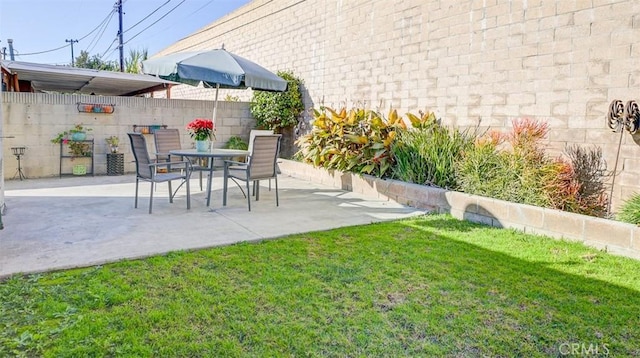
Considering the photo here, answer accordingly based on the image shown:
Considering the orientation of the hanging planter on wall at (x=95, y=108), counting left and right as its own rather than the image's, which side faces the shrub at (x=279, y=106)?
left

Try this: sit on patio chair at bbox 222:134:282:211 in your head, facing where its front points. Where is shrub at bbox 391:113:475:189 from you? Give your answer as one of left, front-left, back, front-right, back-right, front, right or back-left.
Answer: back-right

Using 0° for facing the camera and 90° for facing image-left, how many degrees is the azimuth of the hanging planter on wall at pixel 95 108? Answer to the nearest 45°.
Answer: approximately 0°

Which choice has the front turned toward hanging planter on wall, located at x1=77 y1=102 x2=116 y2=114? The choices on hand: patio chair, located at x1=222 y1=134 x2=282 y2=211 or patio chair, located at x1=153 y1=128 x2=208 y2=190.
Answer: patio chair, located at x1=222 y1=134 x2=282 y2=211

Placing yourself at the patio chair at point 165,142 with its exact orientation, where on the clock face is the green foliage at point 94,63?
The green foliage is roughly at 7 o'clock from the patio chair.

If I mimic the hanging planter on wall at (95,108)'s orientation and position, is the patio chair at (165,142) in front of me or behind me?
in front

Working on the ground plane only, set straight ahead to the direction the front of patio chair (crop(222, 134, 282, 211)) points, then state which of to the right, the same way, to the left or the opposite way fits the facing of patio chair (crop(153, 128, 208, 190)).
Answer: the opposite way

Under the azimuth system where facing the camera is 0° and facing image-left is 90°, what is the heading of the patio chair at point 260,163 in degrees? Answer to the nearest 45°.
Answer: approximately 135°

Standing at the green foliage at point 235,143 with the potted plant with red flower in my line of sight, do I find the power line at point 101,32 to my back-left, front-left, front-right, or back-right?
back-right

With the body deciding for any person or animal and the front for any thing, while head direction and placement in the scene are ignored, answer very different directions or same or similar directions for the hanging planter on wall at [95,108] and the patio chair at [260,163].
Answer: very different directions

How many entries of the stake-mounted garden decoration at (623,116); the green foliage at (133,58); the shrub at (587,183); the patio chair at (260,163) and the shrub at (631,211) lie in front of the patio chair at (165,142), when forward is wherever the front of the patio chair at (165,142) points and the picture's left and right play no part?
4

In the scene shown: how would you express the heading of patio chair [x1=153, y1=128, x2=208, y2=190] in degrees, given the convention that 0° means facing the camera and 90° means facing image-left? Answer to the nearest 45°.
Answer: approximately 315°

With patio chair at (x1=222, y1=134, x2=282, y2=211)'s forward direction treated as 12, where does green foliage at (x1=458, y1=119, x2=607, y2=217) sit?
The green foliage is roughly at 5 o'clock from the patio chair.

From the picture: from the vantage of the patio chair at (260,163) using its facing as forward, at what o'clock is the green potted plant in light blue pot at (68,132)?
The green potted plant in light blue pot is roughly at 12 o'clock from the patio chair.

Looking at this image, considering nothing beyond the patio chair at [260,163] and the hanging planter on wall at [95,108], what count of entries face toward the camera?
1

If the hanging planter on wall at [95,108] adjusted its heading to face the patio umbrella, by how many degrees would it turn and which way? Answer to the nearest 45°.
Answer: approximately 45° to its left

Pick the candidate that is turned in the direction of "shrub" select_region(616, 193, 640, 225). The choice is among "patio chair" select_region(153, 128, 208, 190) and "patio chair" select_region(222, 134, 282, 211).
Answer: "patio chair" select_region(153, 128, 208, 190)
